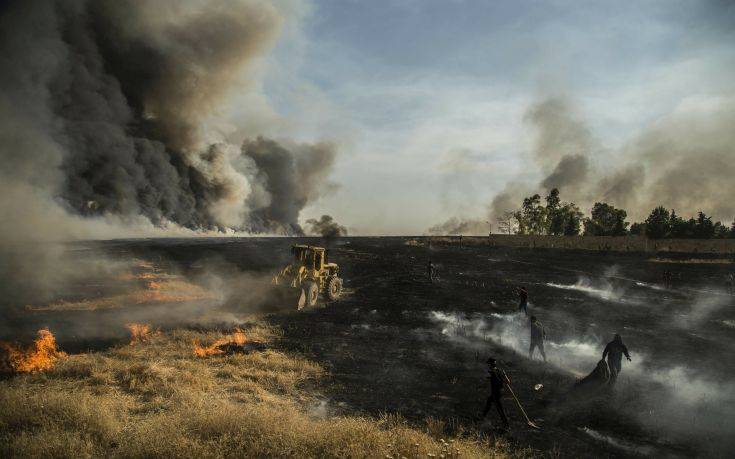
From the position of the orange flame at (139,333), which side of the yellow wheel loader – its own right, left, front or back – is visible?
front

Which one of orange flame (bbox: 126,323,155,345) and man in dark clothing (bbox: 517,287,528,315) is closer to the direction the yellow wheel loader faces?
the orange flame

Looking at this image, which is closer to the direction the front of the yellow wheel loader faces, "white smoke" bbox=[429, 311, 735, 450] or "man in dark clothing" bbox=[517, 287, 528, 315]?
the white smoke

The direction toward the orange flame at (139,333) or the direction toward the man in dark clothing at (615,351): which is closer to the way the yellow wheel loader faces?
the orange flame

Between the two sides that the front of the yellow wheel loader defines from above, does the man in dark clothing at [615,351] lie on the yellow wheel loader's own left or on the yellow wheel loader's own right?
on the yellow wheel loader's own left

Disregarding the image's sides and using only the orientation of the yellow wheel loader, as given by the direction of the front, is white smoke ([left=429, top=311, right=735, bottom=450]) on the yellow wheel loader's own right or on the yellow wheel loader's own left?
on the yellow wheel loader's own left

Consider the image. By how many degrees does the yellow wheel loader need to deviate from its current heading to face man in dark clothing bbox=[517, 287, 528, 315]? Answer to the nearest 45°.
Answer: approximately 135° to its left

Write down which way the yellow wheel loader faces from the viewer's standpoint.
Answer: facing the viewer and to the left of the viewer

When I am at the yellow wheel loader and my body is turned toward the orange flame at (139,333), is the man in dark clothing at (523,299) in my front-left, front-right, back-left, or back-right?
back-left
